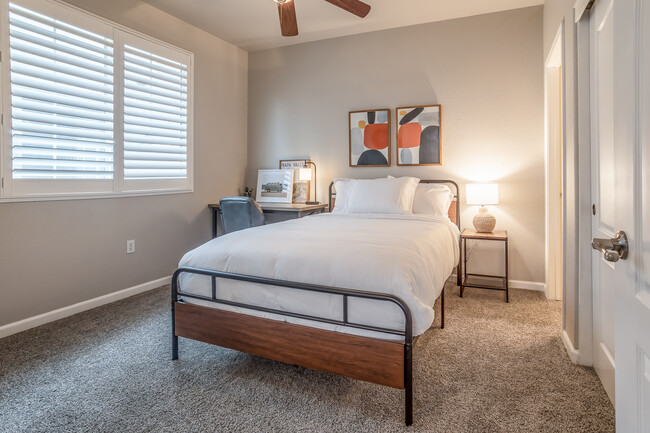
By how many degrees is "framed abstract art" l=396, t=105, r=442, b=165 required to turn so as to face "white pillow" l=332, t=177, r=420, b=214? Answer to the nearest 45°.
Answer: approximately 45° to its right

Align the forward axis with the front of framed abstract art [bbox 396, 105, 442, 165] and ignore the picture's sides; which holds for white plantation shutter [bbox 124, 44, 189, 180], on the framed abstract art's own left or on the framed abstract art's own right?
on the framed abstract art's own right

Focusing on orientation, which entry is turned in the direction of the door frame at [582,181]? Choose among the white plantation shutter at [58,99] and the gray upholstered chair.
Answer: the white plantation shutter

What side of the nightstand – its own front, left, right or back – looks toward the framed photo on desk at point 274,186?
right

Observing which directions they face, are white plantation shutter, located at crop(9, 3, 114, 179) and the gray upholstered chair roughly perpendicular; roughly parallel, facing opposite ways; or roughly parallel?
roughly perpendicular

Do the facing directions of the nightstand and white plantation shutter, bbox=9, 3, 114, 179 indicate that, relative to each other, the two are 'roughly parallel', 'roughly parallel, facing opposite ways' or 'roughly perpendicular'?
roughly perpendicular

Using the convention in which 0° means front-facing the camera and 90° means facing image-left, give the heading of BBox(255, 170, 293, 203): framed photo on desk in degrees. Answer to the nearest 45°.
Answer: approximately 0°

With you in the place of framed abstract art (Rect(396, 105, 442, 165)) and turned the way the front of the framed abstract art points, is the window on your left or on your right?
on your right

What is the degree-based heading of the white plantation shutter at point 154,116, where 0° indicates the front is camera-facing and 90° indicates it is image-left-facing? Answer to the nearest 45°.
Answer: approximately 315°
